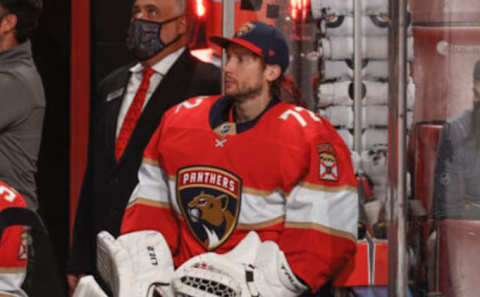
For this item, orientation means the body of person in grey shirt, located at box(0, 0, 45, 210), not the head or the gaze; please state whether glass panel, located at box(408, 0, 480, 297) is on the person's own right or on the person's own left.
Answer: on the person's own left

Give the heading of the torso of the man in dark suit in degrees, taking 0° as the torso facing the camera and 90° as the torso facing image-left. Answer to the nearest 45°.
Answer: approximately 45°

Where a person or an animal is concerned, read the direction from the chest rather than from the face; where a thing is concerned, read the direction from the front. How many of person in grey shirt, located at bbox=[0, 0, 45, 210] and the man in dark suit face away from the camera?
0

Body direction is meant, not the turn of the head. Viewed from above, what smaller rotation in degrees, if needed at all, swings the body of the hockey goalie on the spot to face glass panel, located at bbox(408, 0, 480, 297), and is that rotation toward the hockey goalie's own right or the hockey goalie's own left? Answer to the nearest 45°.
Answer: approximately 90° to the hockey goalie's own left

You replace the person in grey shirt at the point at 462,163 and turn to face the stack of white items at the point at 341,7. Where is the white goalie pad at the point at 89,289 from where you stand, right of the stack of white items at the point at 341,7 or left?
left

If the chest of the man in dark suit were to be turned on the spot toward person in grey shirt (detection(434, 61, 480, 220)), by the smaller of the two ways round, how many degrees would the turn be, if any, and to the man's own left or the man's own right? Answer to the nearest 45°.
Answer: approximately 90° to the man's own left

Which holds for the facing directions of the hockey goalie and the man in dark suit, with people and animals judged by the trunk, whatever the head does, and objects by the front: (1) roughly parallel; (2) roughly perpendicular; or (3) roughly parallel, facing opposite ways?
roughly parallel

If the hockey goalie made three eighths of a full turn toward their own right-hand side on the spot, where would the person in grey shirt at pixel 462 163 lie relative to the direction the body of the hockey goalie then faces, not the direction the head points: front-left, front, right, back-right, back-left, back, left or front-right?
back-right

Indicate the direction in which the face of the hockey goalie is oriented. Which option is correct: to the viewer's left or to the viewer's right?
to the viewer's left

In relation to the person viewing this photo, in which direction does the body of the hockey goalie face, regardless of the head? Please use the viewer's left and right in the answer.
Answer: facing the viewer and to the left of the viewer
